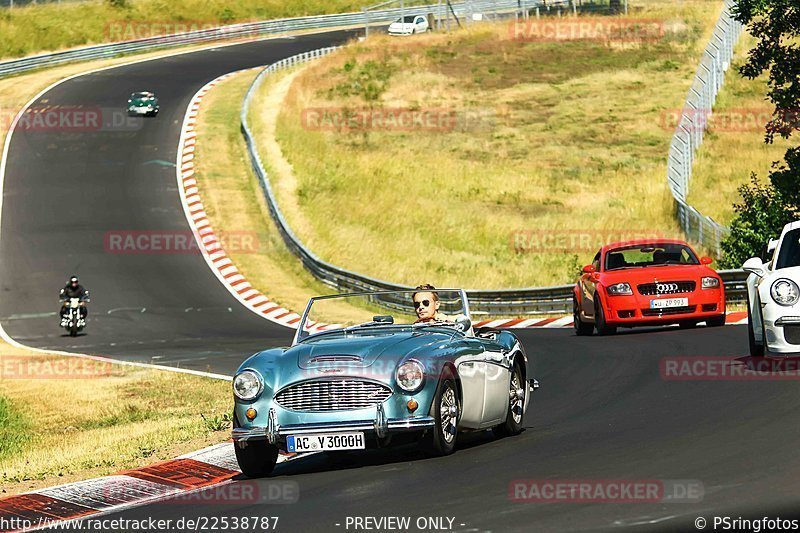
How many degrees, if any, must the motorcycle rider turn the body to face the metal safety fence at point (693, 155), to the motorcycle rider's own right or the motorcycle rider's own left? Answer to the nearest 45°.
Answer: approximately 90° to the motorcycle rider's own left

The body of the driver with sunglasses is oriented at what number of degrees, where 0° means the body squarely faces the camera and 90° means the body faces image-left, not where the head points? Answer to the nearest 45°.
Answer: approximately 45°

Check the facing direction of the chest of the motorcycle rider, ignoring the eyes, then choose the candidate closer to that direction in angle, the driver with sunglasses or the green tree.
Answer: the driver with sunglasses

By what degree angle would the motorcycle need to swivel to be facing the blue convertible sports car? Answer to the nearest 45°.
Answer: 0° — it already faces it

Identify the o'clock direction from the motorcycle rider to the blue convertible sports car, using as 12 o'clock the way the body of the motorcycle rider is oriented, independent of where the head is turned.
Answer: The blue convertible sports car is roughly at 12 o'clock from the motorcycle rider.

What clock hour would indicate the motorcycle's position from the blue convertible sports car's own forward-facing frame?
The motorcycle is roughly at 4 o'clock from the blue convertible sports car.

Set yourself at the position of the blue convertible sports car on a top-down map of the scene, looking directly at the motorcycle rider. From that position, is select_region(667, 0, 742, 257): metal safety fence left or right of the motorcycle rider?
right
